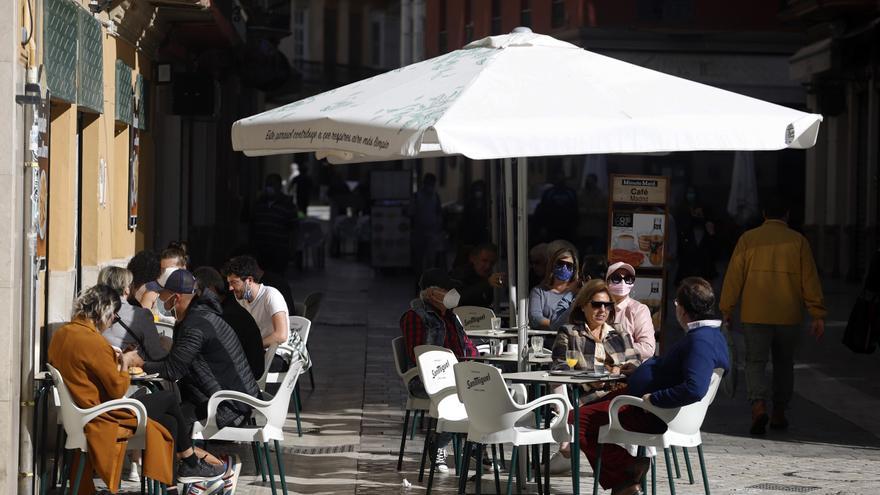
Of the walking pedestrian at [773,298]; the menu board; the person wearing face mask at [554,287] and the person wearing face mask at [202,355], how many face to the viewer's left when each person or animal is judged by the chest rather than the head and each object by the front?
1

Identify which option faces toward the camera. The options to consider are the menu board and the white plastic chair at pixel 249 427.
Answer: the menu board

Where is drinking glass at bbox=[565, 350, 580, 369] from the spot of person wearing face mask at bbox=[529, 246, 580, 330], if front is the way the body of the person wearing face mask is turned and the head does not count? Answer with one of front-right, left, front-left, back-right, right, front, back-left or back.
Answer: front-right

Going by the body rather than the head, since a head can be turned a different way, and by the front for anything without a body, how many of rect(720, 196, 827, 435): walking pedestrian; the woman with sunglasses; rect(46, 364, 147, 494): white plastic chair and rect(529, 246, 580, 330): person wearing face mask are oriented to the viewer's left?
0

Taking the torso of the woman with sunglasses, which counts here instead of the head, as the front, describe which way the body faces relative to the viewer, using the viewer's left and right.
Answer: facing the viewer

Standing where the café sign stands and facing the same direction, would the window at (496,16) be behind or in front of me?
behind

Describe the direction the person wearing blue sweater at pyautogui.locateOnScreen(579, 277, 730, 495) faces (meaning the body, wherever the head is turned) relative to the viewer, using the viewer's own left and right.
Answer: facing to the left of the viewer

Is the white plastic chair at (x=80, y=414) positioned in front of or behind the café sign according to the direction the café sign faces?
in front

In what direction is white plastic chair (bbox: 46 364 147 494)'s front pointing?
to the viewer's right

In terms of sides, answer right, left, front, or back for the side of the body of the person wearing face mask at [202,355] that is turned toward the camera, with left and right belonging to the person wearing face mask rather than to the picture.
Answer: left

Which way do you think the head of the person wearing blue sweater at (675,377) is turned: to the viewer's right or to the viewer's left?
to the viewer's left

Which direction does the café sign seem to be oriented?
toward the camera

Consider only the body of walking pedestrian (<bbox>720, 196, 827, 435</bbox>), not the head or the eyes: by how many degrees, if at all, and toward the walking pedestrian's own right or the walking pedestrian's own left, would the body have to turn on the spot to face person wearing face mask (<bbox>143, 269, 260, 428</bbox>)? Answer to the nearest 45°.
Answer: approximately 135° to the walking pedestrian's own left

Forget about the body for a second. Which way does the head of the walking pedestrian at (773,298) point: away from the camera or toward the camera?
away from the camera
